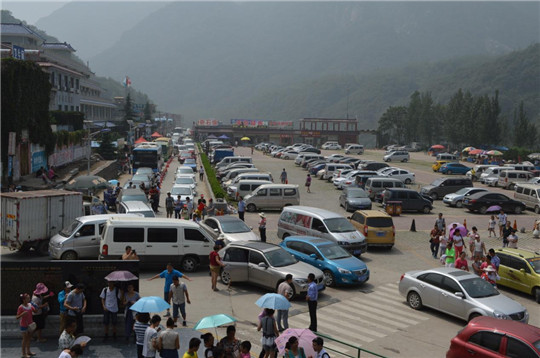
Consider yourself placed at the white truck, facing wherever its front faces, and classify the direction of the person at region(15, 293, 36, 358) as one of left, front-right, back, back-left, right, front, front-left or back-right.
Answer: back-right

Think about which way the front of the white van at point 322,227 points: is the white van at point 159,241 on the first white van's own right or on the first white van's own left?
on the first white van's own right

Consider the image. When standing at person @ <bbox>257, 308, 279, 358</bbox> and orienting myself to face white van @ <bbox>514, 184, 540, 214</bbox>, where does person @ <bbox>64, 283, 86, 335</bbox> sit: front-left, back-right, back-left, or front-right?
back-left

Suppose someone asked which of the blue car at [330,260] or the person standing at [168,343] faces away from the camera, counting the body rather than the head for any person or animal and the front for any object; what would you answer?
the person standing

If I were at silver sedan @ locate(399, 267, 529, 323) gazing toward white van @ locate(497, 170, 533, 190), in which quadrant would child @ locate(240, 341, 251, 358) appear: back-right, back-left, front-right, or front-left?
back-left

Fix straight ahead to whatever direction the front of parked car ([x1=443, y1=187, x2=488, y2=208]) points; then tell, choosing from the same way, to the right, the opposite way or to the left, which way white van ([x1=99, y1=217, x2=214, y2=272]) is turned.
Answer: the opposite way

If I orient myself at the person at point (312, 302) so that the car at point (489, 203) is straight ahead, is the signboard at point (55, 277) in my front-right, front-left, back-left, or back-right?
back-left

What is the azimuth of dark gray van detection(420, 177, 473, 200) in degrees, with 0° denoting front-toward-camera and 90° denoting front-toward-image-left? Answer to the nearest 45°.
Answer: approximately 45°

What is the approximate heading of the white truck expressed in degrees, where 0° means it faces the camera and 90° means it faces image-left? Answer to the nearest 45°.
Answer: approximately 225°

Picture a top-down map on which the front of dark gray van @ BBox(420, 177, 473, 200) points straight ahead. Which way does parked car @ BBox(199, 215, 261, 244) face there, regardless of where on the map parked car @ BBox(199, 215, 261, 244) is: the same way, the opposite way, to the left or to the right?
to the left
